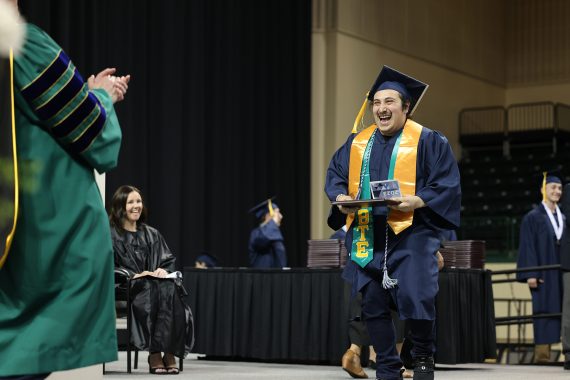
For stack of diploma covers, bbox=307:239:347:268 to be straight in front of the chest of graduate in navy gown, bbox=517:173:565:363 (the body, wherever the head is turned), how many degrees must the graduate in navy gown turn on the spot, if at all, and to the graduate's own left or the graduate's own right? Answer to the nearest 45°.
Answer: approximately 90° to the graduate's own right

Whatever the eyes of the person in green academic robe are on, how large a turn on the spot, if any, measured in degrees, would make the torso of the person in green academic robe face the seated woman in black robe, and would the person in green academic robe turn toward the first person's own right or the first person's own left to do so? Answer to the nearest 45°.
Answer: approximately 90° to the first person's own left

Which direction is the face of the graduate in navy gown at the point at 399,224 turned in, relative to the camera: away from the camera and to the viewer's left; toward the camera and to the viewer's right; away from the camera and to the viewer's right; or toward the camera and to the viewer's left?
toward the camera and to the viewer's left

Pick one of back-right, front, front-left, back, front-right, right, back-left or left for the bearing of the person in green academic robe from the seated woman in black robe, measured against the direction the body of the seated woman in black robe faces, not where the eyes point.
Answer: front-right

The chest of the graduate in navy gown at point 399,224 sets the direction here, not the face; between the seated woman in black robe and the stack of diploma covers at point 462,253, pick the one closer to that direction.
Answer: the seated woman in black robe

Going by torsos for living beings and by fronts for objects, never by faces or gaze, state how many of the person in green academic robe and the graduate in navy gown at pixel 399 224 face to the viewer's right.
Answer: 1

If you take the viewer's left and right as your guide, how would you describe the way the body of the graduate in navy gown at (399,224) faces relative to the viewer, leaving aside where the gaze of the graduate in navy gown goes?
facing the viewer and to the left of the viewer

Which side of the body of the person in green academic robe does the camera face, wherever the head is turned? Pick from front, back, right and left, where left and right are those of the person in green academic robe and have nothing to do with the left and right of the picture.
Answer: right

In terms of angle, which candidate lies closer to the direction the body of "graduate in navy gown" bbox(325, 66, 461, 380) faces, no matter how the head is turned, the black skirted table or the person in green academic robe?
the person in green academic robe

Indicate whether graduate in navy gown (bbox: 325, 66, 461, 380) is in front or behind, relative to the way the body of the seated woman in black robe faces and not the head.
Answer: in front

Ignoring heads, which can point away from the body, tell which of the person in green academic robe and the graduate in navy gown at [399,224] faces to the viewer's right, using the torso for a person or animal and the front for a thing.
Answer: the person in green academic robe

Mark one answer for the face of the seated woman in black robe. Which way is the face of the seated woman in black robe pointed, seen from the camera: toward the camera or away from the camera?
toward the camera
